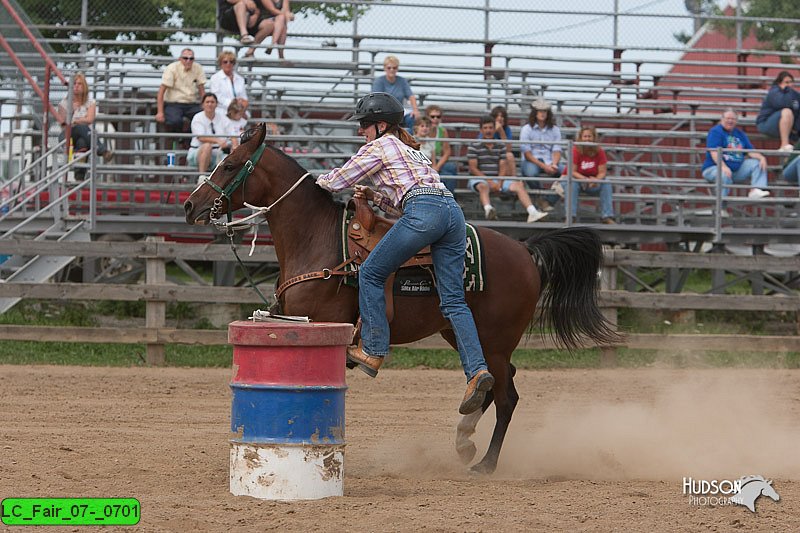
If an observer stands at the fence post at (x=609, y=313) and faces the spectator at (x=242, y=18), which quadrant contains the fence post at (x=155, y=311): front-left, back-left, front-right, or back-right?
front-left

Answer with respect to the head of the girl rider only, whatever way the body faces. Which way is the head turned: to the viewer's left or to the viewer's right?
to the viewer's left

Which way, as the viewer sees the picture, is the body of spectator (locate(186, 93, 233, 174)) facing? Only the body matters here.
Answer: toward the camera

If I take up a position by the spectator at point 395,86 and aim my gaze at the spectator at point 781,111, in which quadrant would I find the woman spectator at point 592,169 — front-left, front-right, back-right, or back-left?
front-right

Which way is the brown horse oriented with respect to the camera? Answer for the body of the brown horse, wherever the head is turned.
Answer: to the viewer's left

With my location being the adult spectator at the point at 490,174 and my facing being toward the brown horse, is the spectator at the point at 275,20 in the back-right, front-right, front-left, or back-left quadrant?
back-right

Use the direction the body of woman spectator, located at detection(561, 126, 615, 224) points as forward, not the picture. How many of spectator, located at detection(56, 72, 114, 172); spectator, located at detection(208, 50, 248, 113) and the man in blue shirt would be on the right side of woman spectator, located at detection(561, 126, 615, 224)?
2

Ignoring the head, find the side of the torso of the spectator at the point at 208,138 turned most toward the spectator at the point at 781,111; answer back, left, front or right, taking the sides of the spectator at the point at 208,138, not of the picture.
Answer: left

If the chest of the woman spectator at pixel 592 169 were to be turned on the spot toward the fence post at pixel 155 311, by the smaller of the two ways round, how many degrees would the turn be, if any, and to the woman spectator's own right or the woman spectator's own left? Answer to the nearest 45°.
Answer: approximately 45° to the woman spectator's own right

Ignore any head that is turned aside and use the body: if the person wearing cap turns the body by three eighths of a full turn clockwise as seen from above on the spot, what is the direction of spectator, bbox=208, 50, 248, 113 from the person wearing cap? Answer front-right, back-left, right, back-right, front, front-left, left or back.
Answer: front-left

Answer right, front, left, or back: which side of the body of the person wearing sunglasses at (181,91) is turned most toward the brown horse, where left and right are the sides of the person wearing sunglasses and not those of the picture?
front

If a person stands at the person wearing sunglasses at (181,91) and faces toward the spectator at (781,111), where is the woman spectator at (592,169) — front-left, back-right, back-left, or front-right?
front-right

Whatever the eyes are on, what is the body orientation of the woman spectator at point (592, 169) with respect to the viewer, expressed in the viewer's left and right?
facing the viewer

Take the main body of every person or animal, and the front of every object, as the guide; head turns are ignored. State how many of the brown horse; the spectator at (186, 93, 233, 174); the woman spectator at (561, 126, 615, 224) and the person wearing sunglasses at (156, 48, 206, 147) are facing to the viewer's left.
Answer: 1
